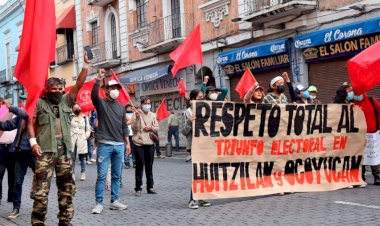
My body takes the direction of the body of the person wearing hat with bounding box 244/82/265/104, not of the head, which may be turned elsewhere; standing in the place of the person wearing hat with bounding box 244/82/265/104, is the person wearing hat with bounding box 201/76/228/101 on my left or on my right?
on my right

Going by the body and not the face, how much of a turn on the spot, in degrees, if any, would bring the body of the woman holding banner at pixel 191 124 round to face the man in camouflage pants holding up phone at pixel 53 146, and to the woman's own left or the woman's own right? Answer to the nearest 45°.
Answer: approximately 135° to the woman's own right

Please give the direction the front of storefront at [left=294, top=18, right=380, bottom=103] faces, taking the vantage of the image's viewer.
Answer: facing the viewer and to the left of the viewer

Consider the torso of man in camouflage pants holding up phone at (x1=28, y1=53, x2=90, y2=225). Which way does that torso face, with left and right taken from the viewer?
facing the viewer

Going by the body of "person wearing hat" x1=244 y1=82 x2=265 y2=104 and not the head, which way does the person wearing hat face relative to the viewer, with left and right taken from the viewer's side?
facing the viewer and to the right of the viewer

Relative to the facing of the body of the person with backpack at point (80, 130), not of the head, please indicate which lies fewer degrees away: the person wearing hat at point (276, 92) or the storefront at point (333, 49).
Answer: the person wearing hat
